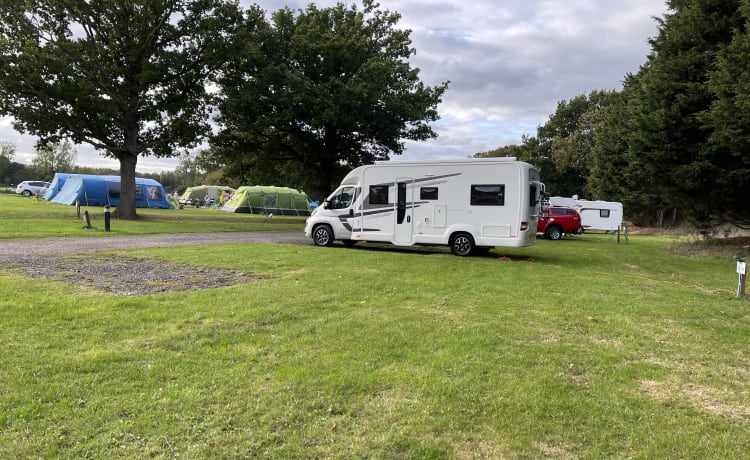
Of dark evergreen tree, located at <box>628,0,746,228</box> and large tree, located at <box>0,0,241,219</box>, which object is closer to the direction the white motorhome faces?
the large tree

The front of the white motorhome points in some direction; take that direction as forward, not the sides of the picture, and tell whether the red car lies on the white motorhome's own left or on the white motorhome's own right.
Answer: on the white motorhome's own right

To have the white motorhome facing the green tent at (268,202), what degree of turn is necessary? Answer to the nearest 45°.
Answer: approximately 45° to its right

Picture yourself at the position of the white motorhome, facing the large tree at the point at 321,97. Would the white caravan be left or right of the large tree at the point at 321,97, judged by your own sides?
right

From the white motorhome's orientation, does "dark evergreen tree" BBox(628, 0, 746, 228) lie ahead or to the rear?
to the rear

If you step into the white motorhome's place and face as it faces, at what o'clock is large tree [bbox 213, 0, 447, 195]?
The large tree is roughly at 2 o'clock from the white motorhome.

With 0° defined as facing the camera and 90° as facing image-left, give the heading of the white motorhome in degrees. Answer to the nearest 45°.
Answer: approximately 90°

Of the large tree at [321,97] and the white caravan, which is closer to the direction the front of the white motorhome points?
the large tree

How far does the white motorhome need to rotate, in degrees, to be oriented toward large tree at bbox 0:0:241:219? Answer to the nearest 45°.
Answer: approximately 45° to its right
